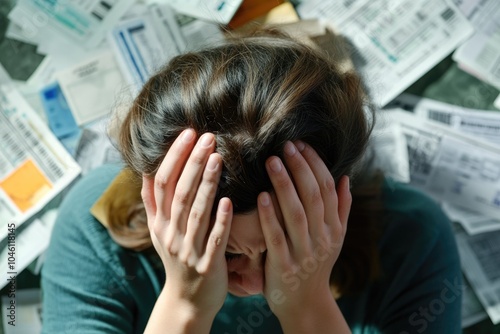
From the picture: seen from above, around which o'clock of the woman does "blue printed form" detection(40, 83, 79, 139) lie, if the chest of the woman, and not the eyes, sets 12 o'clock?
The blue printed form is roughly at 5 o'clock from the woman.

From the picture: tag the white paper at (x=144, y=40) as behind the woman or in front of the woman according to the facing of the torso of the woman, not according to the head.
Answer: behind

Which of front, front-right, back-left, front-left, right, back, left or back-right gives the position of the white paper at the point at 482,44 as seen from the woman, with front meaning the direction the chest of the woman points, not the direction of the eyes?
back-left

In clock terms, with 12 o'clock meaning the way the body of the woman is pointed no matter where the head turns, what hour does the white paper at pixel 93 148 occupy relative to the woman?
The white paper is roughly at 5 o'clock from the woman.

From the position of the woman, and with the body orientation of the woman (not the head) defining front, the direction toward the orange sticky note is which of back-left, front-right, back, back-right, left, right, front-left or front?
back-right

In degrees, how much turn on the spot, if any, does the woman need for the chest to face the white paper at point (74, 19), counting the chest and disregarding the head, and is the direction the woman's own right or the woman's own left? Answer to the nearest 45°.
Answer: approximately 180°

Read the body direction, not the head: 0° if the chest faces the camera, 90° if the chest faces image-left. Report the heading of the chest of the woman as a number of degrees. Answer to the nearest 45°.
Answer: approximately 0°
